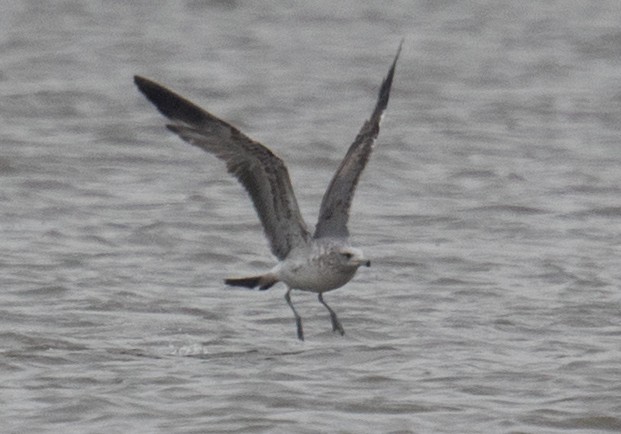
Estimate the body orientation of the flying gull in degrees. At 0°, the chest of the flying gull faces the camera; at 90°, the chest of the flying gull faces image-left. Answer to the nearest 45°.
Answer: approximately 315°
